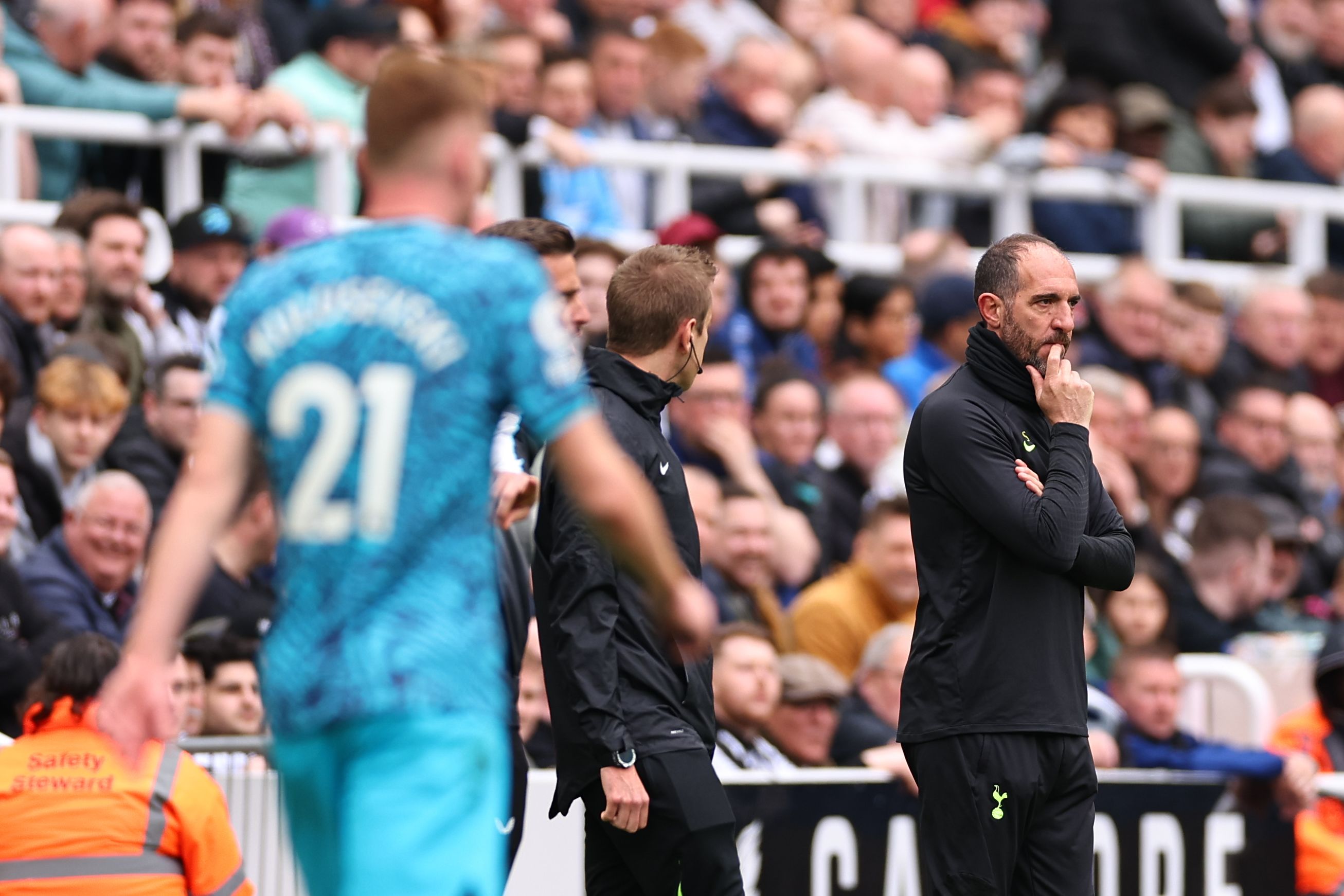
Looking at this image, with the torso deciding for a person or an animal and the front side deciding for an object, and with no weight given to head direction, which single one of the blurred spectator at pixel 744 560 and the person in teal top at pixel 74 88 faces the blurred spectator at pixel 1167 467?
the person in teal top

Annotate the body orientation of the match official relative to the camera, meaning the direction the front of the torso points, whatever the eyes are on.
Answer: to the viewer's right

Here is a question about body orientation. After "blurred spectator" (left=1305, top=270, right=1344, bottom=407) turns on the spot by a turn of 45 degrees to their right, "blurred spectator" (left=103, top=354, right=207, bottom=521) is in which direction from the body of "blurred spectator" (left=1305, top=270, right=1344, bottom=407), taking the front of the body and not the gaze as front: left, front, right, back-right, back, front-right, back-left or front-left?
front

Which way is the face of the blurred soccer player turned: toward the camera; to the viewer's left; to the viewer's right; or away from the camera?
away from the camera

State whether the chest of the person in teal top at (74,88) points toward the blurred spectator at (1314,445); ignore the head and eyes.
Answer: yes

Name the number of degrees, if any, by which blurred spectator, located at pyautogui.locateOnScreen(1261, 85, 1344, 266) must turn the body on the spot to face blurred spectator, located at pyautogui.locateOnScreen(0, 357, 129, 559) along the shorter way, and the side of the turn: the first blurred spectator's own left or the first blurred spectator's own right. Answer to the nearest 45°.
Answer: approximately 90° to the first blurred spectator's own right

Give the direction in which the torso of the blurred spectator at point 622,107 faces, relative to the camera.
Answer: toward the camera

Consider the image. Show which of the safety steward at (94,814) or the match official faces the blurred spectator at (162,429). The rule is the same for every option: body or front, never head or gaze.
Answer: the safety steward

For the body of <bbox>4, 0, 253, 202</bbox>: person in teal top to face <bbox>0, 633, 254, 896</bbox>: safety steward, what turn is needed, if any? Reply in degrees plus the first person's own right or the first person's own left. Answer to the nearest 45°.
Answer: approximately 90° to the first person's own right

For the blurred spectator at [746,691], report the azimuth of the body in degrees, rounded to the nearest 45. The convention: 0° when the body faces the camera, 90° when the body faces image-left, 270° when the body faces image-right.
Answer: approximately 315°

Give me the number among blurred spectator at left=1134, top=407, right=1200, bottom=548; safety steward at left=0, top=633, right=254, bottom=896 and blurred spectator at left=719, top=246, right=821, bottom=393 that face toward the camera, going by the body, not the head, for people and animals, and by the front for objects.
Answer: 2

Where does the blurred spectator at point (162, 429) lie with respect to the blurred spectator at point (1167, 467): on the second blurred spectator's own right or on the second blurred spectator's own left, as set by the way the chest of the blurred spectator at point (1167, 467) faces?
on the second blurred spectator's own right

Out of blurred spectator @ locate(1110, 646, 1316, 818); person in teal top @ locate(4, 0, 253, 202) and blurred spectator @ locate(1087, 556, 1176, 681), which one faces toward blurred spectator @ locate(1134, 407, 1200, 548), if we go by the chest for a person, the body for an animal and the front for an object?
the person in teal top

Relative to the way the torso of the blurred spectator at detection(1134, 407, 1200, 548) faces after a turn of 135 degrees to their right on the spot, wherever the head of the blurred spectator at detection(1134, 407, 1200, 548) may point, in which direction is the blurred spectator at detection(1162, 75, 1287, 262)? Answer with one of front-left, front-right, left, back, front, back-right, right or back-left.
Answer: front-right

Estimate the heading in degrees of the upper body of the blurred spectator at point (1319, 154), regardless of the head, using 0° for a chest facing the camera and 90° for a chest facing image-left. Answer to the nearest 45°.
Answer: approximately 315°
